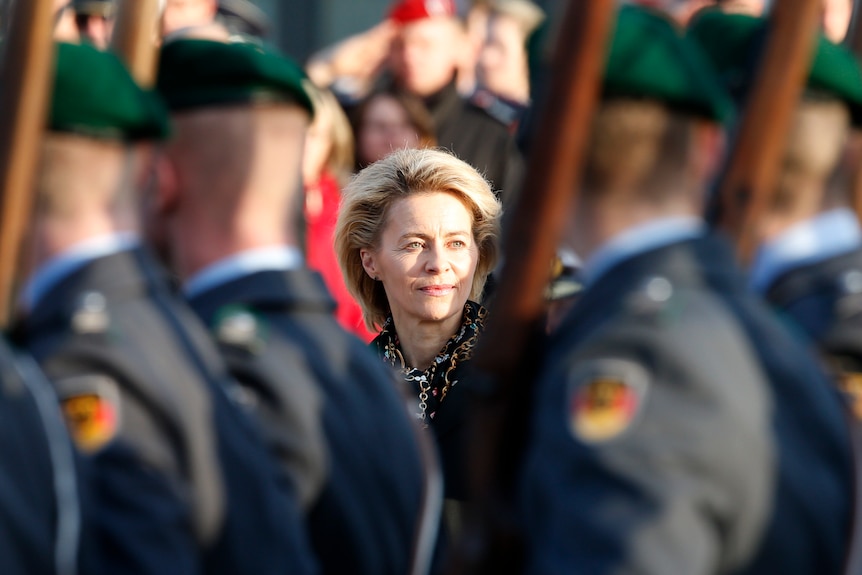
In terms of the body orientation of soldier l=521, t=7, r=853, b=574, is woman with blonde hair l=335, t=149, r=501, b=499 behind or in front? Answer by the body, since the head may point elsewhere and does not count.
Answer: in front

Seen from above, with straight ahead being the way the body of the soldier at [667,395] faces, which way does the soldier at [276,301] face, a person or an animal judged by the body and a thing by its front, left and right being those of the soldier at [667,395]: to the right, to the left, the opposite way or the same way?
the same way

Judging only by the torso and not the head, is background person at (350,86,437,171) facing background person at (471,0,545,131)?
no

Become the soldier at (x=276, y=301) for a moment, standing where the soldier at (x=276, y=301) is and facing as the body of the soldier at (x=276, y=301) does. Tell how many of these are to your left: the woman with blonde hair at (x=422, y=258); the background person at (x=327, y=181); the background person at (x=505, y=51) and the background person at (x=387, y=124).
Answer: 0

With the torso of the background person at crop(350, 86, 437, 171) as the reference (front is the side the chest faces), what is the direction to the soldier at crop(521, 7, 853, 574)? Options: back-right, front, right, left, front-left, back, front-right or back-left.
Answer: front

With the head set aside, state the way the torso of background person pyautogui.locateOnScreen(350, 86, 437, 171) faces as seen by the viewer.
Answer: toward the camera

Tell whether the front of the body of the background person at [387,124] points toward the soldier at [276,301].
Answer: yes

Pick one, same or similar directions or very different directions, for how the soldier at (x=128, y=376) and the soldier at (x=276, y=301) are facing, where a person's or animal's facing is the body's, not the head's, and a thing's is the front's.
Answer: same or similar directions

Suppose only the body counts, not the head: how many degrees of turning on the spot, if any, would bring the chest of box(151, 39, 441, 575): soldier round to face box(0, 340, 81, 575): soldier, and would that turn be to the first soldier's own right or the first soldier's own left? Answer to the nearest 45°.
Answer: approximately 90° to the first soldier's own left

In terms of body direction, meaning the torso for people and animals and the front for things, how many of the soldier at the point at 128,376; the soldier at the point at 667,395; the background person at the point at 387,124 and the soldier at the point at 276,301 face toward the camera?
1

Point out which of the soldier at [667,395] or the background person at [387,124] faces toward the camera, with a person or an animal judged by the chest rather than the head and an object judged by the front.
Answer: the background person

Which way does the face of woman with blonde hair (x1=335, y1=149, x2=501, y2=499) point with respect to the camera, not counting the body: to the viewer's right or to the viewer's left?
to the viewer's right

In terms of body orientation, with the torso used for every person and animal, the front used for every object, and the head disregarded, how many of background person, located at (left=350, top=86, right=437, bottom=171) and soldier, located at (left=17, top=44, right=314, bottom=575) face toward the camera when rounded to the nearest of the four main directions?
1

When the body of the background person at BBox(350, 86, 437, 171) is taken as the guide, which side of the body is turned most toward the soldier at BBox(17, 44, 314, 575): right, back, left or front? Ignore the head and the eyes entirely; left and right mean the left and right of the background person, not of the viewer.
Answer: front

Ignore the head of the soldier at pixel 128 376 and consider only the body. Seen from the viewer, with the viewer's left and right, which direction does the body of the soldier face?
facing away from the viewer and to the left of the viewer

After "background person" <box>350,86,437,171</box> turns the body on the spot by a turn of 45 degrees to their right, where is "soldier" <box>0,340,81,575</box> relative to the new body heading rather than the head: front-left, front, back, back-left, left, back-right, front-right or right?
front-left
